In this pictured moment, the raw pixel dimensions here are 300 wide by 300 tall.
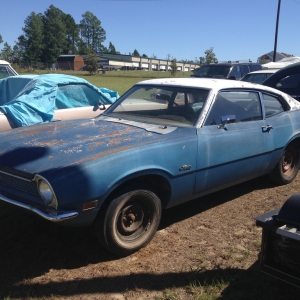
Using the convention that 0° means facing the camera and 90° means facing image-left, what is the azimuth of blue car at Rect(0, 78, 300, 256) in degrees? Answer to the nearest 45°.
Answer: approximately 45°

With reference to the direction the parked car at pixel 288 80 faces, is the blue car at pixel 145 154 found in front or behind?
in front

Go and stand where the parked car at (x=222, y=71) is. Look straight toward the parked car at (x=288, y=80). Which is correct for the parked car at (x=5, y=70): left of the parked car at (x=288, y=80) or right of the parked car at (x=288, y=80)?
right
